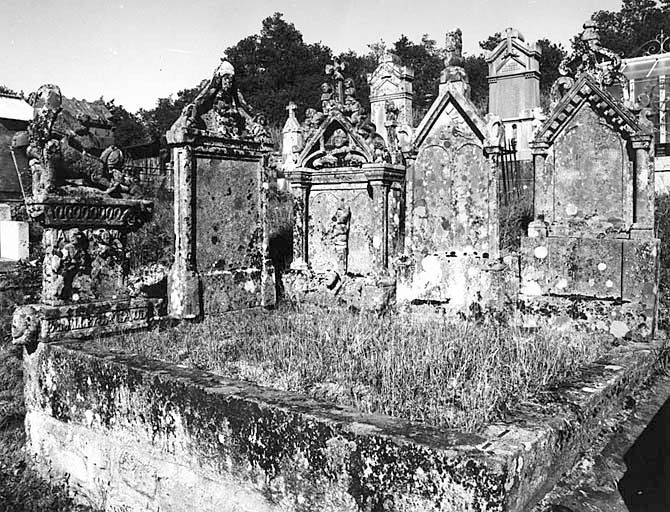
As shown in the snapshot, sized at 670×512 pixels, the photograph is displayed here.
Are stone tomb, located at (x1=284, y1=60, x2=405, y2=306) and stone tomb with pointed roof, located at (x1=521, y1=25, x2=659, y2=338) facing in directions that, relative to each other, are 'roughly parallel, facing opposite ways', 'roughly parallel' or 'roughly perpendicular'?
roughly parallel

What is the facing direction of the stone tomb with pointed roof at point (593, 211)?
toward the camera

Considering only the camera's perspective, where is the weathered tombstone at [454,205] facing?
facing the viewer

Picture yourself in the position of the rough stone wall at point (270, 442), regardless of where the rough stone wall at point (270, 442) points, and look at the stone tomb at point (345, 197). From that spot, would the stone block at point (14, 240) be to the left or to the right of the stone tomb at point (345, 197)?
left

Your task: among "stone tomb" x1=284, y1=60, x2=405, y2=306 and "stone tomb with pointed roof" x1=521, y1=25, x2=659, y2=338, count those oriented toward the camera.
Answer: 2

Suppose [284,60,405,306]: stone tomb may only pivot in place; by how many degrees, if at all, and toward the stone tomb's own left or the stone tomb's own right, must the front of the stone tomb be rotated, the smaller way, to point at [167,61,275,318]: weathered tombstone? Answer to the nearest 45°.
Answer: approximately 45° to the stone tomb's own right

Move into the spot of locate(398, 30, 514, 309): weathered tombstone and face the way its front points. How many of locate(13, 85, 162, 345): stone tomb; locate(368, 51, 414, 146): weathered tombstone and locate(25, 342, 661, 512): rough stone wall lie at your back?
1

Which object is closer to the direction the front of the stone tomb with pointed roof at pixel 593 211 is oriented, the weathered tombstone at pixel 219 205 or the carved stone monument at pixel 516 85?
the weathered tombstone

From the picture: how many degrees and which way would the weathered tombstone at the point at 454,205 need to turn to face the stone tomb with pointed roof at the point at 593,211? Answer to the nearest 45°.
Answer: approximately 45° to its left

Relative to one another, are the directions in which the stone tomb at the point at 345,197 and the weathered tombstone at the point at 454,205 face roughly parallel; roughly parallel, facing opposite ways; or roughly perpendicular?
roughly parallel

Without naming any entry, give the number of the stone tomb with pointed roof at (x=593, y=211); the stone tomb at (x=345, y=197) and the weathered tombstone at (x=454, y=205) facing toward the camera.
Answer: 3

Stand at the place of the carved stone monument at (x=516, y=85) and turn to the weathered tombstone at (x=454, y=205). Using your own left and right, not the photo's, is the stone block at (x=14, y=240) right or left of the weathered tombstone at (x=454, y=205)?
right

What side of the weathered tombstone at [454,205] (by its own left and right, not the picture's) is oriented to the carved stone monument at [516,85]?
back

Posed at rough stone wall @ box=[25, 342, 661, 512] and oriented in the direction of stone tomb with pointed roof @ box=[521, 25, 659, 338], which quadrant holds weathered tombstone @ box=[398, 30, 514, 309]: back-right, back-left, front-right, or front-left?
front-left

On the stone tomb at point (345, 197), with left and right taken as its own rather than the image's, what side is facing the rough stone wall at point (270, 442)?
front

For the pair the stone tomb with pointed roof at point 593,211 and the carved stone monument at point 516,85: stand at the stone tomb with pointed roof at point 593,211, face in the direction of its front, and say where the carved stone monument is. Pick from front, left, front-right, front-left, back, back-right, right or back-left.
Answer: back

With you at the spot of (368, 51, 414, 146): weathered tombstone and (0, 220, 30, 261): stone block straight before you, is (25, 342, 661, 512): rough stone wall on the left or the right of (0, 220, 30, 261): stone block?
left
